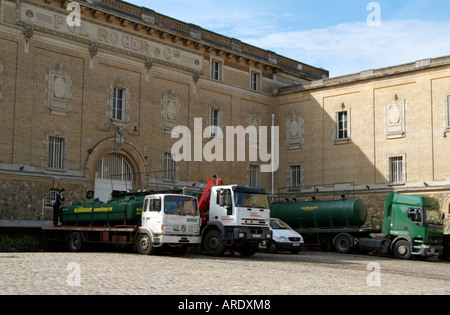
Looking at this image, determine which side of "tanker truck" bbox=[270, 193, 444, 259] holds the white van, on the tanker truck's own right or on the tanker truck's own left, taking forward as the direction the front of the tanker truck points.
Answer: on the tanker truck's own right

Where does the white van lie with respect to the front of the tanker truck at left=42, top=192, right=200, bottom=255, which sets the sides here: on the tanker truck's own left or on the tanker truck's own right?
on the tanker truck's own left

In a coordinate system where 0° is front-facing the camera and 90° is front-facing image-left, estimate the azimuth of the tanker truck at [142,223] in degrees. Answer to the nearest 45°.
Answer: approximately 315°

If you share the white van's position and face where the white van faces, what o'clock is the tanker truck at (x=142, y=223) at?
The tanker truck is roughly at 3 o'clock from the white van.

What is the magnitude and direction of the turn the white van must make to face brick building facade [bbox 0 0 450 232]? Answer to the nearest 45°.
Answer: approximately 180°

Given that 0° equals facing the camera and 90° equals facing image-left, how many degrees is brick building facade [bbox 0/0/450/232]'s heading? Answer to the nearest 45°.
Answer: approximately 315°

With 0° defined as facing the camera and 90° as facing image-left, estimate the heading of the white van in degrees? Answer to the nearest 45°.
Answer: approximately 315°

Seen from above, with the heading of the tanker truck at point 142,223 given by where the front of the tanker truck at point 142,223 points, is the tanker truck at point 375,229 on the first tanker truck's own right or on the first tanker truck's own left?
on the first tanker truck's own left
